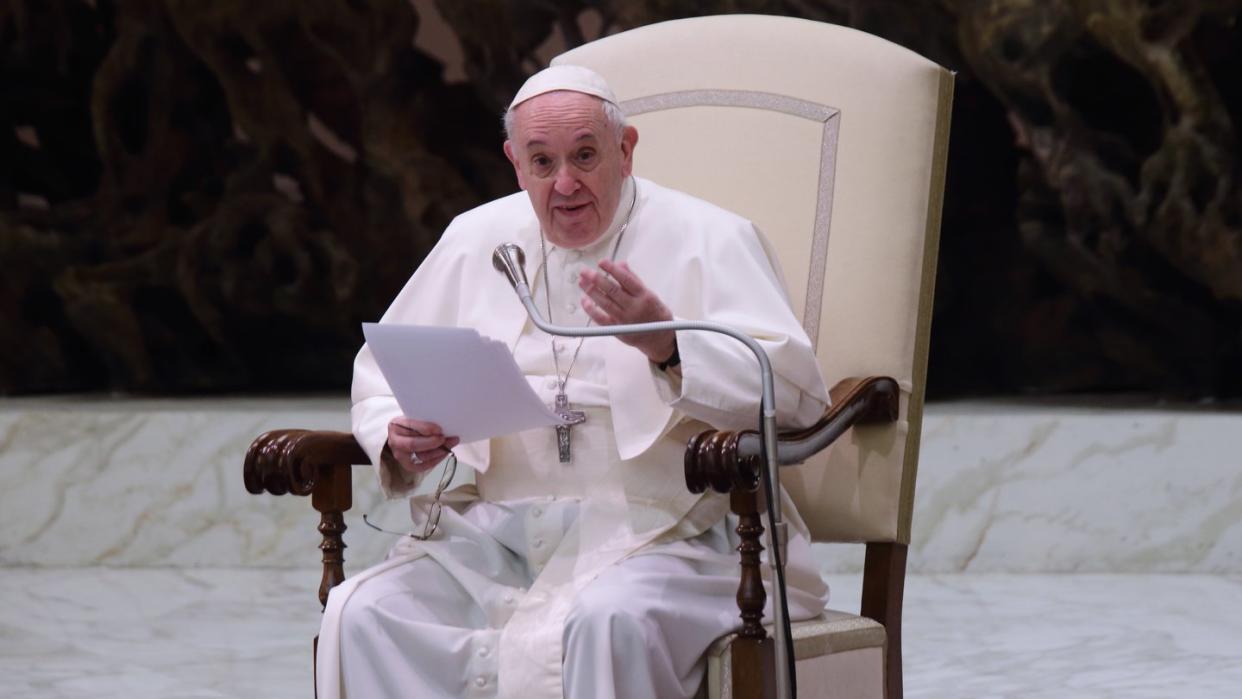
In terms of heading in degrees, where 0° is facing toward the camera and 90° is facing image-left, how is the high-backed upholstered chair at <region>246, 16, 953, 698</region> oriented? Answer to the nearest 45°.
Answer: approximately 45°

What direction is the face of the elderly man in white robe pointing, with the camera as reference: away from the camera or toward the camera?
toward the camera
